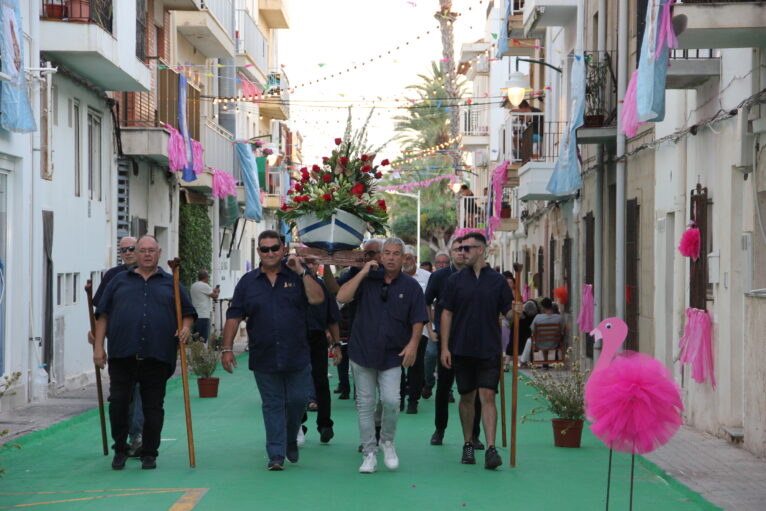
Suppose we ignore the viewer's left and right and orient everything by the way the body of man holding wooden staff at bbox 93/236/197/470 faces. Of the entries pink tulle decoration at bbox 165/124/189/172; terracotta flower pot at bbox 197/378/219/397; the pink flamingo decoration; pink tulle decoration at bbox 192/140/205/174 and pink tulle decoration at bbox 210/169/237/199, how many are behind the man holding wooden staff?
4

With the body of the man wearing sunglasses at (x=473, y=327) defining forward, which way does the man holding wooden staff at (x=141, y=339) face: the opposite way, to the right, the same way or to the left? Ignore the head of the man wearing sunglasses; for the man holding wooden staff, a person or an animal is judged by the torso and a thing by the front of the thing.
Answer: the same way

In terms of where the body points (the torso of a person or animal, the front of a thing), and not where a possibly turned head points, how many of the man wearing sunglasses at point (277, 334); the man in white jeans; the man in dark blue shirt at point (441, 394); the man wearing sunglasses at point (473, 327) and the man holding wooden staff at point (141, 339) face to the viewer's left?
0

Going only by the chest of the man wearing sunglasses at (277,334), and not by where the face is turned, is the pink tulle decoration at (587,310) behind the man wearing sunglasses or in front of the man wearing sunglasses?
behind

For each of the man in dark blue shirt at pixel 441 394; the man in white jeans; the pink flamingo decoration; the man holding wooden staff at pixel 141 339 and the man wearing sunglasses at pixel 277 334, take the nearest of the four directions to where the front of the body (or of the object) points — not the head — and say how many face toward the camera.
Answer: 4

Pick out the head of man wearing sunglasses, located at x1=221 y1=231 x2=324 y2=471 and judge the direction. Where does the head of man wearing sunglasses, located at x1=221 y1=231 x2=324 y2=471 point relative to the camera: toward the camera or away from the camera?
toward the camera

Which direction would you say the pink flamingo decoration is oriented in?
to the viewer's left

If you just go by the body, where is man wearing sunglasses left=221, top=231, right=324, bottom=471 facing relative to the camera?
toward the camera

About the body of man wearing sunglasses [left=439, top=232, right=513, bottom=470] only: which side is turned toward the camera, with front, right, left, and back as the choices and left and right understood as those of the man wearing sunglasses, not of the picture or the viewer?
front

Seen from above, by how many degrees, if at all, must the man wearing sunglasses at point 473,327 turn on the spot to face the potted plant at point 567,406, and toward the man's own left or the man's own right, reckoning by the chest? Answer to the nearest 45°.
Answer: approximately 135° to the man's own left

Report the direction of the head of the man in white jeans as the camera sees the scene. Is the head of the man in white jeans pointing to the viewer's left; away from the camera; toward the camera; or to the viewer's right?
toward the camera
